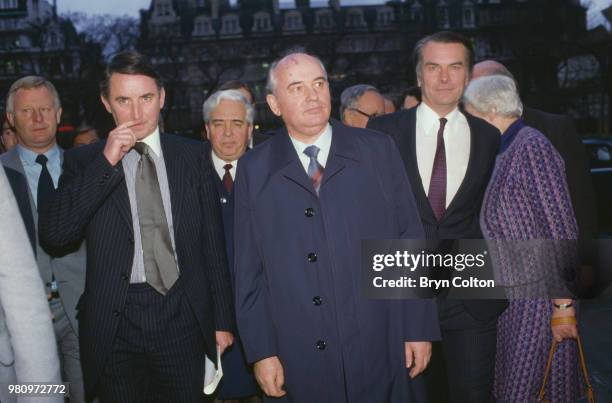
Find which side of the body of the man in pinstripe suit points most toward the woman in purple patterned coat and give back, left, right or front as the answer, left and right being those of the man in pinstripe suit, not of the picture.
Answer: left

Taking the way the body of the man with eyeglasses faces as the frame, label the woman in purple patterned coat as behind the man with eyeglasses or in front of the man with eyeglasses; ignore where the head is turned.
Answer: in front

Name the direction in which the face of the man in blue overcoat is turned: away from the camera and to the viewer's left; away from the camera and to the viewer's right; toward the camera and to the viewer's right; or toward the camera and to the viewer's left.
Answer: toward the camera and to the viewer's right

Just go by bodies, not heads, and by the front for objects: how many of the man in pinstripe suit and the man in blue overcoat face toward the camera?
2

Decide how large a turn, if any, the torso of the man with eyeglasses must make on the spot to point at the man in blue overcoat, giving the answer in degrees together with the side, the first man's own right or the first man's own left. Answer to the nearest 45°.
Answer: approximately 45° to the first man's own right

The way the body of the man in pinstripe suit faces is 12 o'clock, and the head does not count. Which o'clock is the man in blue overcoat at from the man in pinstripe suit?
The man in blue overcoat is roughly at 10 o'clock from the man in pinstripe suit.

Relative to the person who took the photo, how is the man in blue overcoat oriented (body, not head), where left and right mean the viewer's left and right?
facing the viewer

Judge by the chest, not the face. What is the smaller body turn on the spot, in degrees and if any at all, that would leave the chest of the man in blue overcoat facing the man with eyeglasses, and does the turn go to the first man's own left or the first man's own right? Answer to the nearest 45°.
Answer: approximately 180°

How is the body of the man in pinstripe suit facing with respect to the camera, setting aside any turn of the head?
toward the camera

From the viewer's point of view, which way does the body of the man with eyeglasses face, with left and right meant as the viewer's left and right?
facing the viewer and to the right of the viewer
